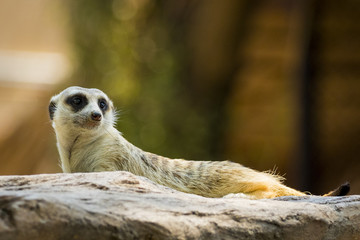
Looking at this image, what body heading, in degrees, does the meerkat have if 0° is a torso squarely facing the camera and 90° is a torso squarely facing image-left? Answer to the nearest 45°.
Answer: approximately 90°
